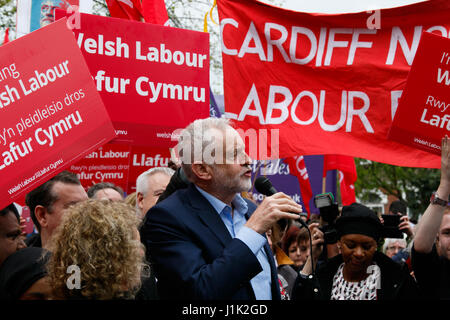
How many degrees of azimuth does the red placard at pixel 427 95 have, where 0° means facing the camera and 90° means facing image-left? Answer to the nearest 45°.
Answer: approximately 0°

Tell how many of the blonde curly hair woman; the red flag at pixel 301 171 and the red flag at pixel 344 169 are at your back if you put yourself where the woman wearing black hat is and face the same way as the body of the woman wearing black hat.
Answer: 2

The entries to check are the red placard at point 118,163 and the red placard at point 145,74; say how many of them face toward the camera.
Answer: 2

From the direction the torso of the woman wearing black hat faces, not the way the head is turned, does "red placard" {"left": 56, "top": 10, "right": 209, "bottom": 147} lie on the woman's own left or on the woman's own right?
on the woman's own right

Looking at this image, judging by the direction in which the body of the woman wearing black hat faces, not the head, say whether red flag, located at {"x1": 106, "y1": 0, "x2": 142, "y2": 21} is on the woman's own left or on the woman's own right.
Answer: on the woman's own right

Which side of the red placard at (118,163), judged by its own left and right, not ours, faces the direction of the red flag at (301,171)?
left

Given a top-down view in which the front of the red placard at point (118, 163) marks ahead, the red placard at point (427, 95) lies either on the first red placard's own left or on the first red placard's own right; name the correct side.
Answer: on the first red placard's own left

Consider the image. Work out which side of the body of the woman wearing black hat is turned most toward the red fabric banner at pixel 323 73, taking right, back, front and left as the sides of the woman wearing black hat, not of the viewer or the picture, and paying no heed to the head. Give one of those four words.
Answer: back

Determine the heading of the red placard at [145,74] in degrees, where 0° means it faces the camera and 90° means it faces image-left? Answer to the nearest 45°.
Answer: approximately 0°
